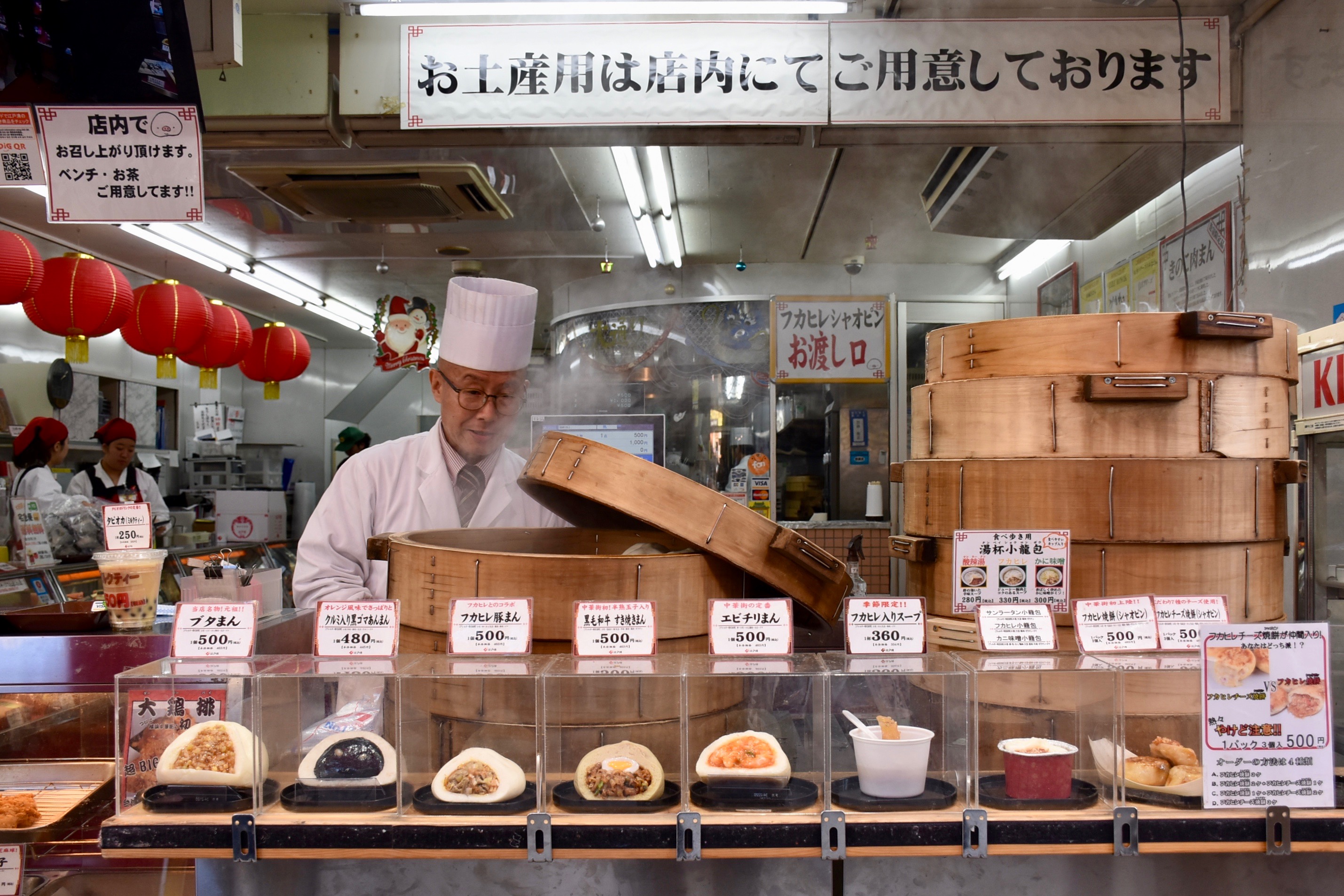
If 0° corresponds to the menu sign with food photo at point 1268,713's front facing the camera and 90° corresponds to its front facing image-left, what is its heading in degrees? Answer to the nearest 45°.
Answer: approximately 0°

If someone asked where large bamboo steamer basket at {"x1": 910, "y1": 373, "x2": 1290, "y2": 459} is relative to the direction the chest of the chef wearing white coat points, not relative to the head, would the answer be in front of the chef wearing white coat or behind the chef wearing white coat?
in front

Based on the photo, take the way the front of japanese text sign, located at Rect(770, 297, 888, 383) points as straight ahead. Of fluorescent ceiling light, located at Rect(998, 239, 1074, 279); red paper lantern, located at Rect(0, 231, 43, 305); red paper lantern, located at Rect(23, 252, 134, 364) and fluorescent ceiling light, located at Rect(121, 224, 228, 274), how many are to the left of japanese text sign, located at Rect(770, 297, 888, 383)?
1

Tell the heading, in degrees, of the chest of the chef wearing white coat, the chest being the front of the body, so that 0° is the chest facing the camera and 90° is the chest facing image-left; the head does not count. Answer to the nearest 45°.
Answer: approximately 315°

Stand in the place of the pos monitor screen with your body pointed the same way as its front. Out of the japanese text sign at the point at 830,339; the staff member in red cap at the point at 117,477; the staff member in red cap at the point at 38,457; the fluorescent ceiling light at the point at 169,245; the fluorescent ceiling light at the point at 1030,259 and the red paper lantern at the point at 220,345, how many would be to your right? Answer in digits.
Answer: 4

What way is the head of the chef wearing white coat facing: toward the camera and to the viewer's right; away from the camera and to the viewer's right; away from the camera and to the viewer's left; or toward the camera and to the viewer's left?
toward the camera and to the viewer's right

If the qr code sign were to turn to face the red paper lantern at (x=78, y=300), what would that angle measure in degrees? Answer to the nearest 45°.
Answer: approximately 180°
